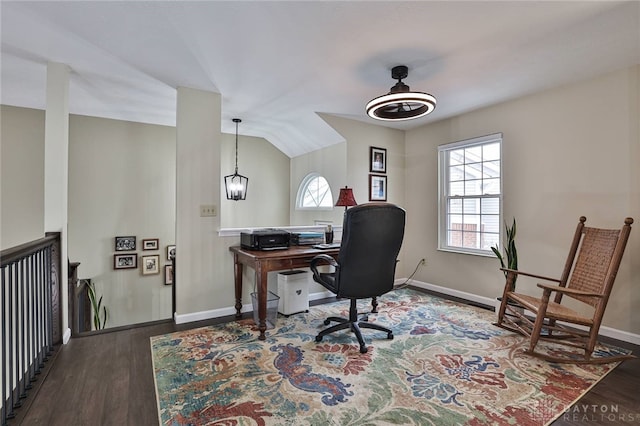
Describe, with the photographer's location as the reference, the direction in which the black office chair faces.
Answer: facing away from the viewer and to the left of the viewer

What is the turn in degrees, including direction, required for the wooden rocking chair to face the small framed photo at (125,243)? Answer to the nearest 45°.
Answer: approximately 45° to its right

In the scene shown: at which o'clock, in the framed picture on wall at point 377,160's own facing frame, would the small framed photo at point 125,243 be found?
The small framed photo is roughly at 4 o'clock from the framed picture on wall.

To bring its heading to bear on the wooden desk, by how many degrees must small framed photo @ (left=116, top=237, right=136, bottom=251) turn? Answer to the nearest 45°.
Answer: approximately 45° to its left

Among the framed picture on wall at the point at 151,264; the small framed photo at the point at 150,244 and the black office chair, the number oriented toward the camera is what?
2

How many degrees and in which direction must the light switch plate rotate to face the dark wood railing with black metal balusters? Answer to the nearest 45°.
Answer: approximately 45° to its right

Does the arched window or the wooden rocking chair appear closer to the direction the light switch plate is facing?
the wooden rocking chair

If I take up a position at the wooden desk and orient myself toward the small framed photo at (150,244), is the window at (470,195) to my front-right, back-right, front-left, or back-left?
back-right
